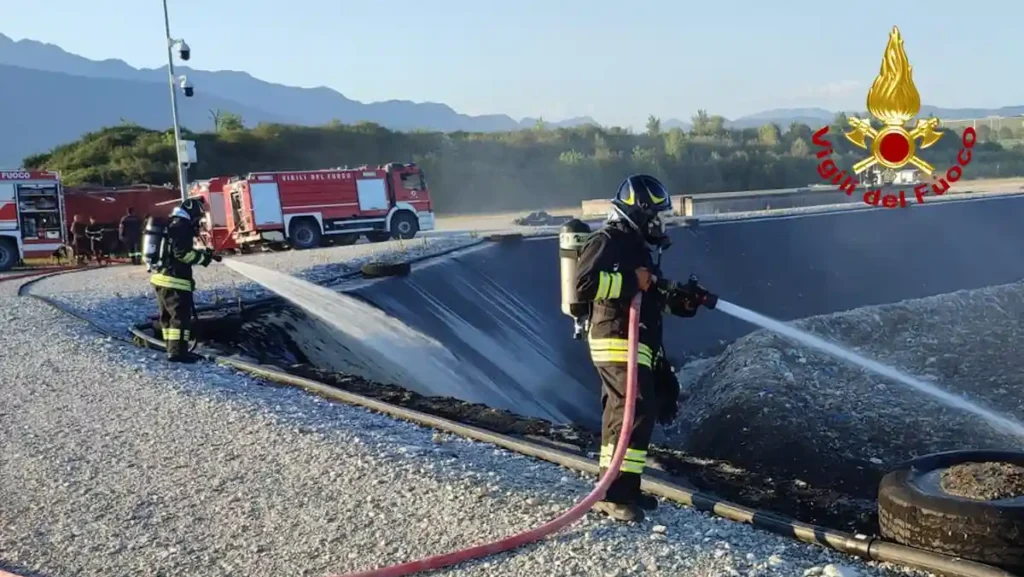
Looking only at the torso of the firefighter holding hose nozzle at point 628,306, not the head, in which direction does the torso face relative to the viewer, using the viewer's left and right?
facing to the right of the viewer

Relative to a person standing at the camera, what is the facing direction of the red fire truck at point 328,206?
facing to the right of the viewer

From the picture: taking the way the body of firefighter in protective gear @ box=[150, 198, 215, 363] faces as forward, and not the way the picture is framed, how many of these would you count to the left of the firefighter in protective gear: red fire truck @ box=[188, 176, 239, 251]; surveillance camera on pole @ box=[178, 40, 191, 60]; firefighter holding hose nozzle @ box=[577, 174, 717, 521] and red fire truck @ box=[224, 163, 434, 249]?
3

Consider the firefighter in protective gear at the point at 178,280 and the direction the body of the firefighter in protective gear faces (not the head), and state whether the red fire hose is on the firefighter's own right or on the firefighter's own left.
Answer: on the firefighter's own right

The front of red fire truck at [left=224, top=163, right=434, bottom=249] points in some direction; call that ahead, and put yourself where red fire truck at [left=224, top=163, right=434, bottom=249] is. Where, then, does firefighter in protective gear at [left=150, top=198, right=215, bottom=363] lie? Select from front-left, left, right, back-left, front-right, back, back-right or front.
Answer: right

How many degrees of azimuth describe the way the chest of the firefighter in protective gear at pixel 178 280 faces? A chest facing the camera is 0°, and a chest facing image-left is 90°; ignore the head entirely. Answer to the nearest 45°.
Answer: approximately 270°

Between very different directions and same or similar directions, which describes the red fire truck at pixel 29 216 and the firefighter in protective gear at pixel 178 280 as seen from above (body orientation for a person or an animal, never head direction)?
very different directions

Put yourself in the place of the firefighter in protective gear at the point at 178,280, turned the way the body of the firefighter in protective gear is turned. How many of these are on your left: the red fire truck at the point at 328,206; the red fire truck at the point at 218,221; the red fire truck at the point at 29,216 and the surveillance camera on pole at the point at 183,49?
4

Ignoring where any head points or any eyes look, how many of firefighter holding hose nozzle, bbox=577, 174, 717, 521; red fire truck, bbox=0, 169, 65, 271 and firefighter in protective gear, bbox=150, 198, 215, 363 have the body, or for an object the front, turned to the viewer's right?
2

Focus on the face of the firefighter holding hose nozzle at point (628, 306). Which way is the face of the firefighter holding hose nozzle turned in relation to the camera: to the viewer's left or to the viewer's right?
to the viewer's right

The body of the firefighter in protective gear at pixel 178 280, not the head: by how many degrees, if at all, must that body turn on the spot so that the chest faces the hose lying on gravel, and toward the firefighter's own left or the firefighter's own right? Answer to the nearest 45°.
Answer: approximately 45° to the firefighter's own right

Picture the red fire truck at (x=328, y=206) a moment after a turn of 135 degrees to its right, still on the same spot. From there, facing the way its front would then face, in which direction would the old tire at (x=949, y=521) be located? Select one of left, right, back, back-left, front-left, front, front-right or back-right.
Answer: front-left

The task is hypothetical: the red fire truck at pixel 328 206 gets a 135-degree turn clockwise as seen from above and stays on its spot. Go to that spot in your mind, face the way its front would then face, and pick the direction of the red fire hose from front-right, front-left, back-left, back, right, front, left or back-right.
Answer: front-left

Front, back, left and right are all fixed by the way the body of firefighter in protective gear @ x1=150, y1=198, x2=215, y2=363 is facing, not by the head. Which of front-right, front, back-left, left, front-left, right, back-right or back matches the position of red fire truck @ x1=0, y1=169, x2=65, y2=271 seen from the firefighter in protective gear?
left
